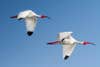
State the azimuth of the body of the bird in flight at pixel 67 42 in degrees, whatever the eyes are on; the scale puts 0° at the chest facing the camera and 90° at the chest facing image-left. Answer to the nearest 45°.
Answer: approximately 270°

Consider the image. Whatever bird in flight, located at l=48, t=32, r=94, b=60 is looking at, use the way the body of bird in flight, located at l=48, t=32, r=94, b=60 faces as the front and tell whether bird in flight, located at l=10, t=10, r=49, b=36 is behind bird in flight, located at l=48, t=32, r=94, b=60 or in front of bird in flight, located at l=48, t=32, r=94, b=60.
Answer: behind
